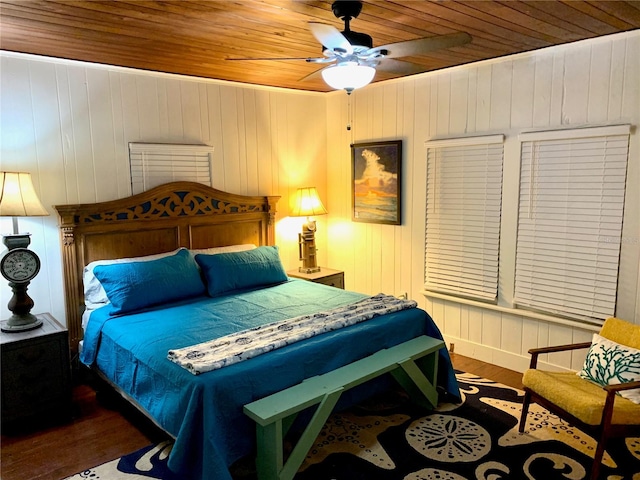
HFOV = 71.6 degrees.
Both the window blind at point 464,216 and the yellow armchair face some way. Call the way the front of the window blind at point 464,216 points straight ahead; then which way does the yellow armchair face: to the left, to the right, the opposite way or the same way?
the same way

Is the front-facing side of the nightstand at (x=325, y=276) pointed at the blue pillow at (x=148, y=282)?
no

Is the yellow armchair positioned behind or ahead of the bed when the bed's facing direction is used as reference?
ahead

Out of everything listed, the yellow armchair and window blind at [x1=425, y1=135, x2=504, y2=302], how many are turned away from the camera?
0

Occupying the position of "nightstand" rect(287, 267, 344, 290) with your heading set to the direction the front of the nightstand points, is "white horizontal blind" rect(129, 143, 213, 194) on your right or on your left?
on your right

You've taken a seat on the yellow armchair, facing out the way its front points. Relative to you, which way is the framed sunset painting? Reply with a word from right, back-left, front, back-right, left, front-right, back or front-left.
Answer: right

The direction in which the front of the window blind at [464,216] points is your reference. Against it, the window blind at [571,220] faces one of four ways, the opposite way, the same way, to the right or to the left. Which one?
the same way

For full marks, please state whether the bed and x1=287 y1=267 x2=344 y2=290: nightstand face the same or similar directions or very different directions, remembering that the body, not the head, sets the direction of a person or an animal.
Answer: same or similar directions

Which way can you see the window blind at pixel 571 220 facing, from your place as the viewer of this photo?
facing the viewer and to the left of the viewer

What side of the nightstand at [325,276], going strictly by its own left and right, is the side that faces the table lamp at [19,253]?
right

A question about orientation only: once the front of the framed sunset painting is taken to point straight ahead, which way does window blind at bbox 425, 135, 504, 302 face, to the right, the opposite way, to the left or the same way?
the same way

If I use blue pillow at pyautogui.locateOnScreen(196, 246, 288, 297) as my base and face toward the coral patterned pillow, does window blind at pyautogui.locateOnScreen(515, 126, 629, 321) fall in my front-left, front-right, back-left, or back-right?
front-left

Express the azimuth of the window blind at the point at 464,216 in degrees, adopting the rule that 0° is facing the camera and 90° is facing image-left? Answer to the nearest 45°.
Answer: approximately 45°

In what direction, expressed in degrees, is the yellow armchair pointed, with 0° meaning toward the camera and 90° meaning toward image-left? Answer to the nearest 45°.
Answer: approximately 45°

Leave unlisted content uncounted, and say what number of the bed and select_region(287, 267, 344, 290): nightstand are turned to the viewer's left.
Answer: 0

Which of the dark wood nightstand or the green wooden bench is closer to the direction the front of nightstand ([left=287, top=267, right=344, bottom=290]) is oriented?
the green wooden bench

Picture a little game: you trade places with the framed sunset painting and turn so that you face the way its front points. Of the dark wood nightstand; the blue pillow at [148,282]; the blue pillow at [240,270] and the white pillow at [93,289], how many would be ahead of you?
4

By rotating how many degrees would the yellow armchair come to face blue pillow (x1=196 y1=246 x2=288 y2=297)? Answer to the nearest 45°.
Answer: approximately 45° to its right

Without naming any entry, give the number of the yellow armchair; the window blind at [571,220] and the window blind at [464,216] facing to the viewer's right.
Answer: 0

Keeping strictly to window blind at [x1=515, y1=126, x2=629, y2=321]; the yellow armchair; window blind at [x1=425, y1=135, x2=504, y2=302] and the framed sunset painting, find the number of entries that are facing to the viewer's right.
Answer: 0

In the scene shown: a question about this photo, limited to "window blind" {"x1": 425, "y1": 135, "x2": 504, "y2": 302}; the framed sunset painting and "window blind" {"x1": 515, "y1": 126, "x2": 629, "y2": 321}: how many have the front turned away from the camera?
0

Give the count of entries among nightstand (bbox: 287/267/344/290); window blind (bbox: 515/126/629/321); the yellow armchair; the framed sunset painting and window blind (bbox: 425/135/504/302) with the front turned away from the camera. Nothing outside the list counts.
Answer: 0

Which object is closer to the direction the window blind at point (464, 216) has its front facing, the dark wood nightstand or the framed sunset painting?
the dark wood nightstand

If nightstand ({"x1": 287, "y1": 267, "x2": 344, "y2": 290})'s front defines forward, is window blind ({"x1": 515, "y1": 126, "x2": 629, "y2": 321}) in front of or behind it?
in front
